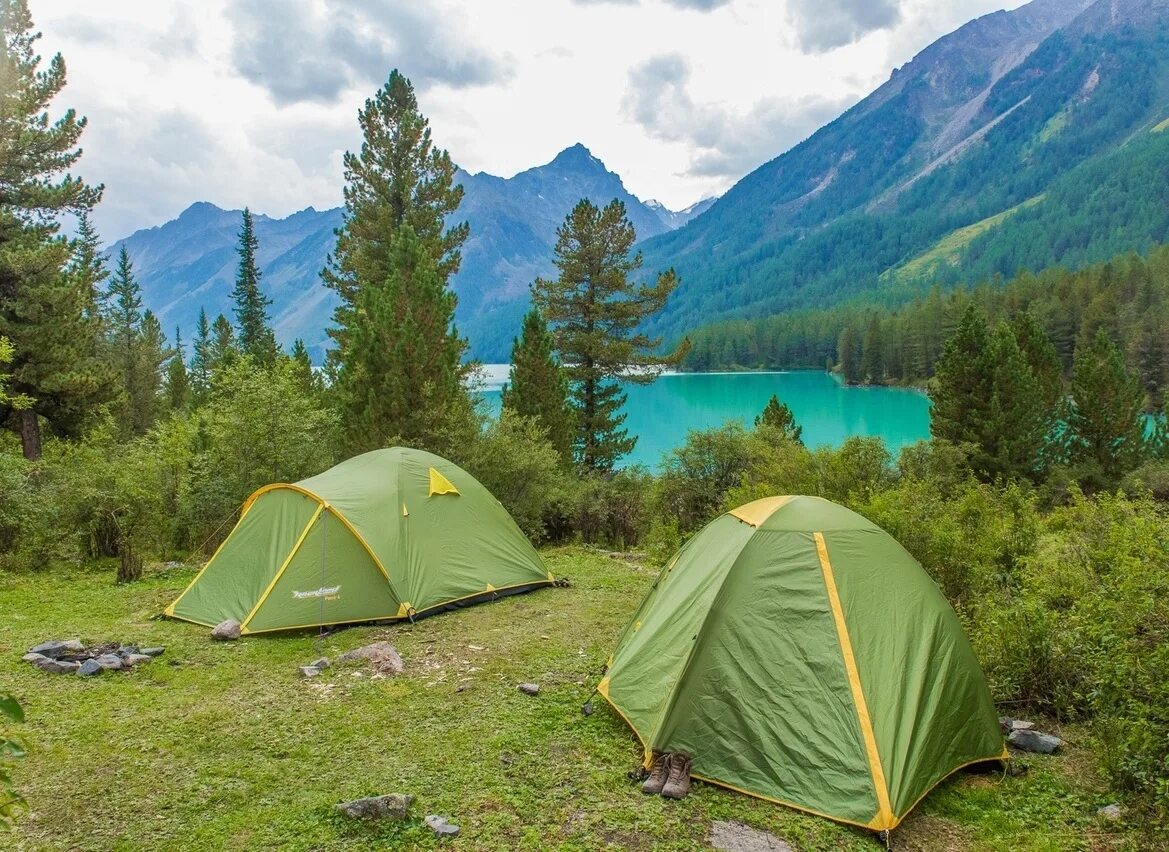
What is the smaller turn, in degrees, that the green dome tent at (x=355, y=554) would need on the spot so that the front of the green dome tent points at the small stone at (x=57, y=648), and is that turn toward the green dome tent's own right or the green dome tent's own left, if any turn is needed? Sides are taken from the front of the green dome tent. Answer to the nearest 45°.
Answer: approximately 45° to the green dome tent's own right

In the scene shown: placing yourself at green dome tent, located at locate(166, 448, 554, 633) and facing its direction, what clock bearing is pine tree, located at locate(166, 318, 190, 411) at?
The pine tree is roughly at 4 o'clock from the green dome tent.

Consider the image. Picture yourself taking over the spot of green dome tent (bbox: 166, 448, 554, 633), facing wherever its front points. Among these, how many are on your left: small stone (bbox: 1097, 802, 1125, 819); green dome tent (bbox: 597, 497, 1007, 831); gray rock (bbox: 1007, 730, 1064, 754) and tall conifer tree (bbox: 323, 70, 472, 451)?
3

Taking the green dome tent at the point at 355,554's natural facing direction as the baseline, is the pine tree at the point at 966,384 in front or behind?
behind

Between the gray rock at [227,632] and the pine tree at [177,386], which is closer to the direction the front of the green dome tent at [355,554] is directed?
the gray rock

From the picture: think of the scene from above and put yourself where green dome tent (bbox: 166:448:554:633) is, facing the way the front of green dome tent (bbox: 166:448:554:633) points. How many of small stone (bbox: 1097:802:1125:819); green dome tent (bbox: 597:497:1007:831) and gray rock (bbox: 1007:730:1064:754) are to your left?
3

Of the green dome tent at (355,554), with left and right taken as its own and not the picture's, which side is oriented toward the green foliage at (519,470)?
back

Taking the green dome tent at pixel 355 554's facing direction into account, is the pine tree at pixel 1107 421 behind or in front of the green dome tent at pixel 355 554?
behind

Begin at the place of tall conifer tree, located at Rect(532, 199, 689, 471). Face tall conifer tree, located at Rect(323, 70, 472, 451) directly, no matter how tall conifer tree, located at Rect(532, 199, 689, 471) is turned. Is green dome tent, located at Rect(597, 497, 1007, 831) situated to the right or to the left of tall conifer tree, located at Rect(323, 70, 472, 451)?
left

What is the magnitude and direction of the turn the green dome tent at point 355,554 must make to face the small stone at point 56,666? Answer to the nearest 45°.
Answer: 0° — it already faces it

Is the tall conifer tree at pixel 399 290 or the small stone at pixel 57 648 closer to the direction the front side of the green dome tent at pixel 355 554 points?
the small stone

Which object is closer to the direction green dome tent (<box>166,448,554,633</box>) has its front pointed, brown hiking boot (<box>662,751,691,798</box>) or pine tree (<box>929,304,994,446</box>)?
the brown hiking boot

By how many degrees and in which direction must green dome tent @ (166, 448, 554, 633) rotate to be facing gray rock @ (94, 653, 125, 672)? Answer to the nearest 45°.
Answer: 0° — it already faces it

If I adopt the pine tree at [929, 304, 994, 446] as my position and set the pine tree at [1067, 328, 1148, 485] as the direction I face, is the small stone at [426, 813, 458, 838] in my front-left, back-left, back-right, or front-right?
back-right

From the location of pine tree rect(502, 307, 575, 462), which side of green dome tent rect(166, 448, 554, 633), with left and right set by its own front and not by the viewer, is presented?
back

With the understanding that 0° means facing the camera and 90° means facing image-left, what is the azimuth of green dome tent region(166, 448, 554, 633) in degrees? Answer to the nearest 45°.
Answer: approximately 45°
